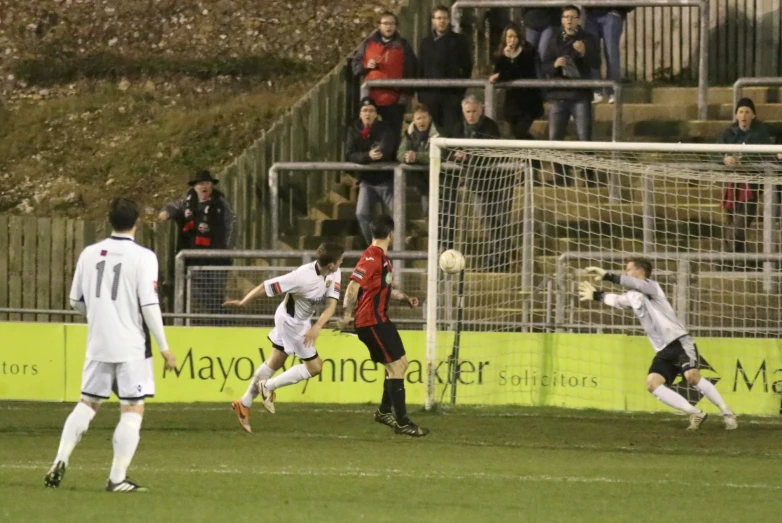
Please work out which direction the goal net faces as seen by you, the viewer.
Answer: facing the viewer

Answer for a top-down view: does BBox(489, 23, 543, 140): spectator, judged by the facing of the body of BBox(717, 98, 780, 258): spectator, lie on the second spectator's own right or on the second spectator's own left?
on the second spectator's own right

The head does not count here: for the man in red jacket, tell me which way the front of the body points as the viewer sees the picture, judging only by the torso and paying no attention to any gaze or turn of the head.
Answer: toward the camera

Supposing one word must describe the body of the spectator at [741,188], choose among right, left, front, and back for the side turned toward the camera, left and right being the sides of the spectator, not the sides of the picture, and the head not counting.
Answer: front

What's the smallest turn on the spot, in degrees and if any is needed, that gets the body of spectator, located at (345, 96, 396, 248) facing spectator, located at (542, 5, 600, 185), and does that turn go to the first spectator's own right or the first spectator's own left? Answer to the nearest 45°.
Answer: approximately 90° to the first spectator's own left

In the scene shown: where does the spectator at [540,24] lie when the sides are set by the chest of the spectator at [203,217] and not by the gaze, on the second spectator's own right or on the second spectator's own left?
on the second spectator's own left

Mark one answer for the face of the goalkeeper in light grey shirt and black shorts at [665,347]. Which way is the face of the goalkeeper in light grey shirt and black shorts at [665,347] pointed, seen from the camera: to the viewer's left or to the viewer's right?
to the viewer's left

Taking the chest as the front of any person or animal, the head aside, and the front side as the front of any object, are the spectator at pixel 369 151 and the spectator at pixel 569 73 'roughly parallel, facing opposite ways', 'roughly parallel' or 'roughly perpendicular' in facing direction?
roughly parallel

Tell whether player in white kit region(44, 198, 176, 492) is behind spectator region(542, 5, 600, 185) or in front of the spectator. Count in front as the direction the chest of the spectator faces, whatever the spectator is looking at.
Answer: in front

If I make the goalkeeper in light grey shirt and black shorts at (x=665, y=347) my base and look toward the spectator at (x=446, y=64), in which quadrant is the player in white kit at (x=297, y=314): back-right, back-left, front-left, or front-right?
front-left
